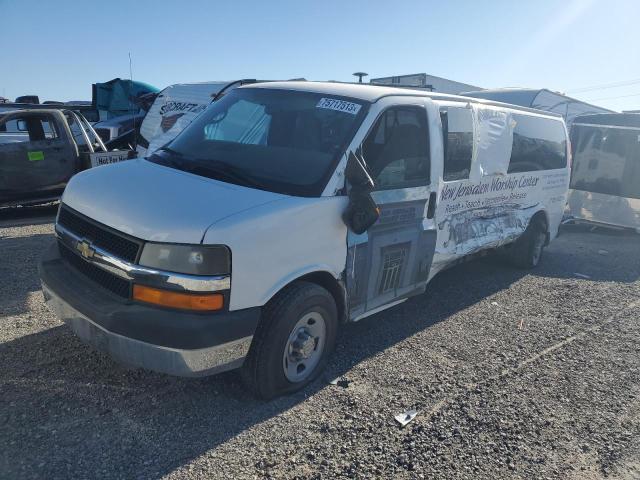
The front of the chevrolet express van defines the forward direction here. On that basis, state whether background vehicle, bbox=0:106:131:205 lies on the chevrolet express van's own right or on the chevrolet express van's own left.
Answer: on the chevrolet express van's own right

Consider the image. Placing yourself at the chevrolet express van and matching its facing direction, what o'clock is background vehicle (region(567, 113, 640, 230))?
The background vehicle is roughly at 6 o'clock from the chevrolet express van.

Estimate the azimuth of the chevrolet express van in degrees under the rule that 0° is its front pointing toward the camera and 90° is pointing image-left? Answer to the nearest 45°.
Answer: approximately 45°
